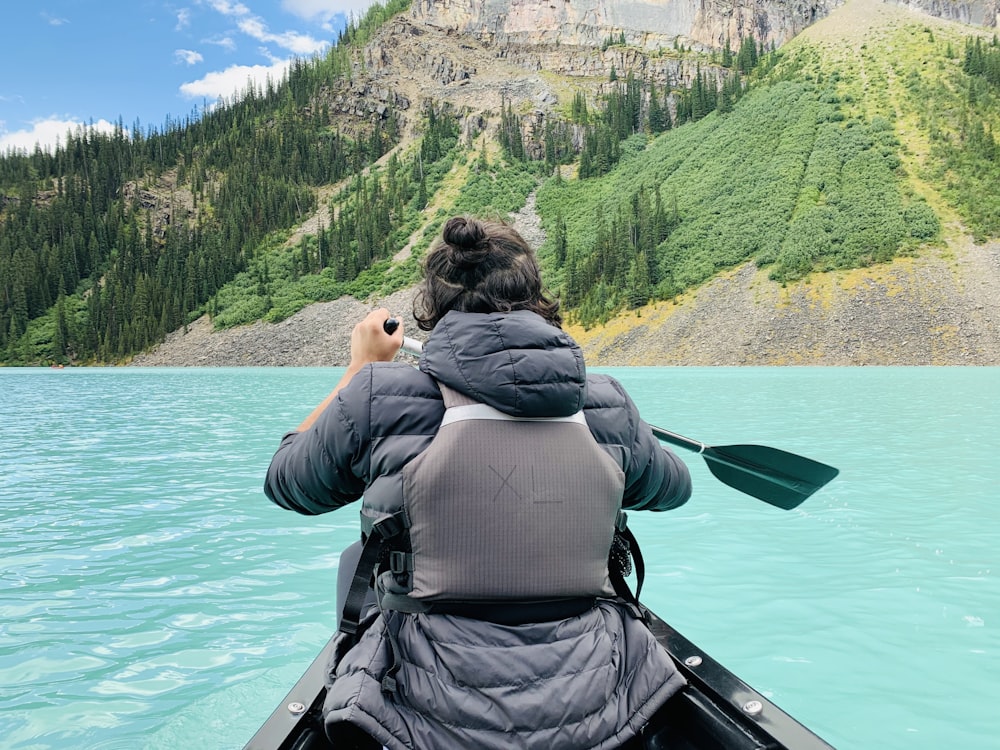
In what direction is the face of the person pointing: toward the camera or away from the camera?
away from the camera

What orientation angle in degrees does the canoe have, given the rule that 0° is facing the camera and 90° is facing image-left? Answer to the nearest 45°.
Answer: approximately 180°

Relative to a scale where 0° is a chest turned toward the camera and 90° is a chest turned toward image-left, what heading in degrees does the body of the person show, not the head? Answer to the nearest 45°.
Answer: approximately 180°
